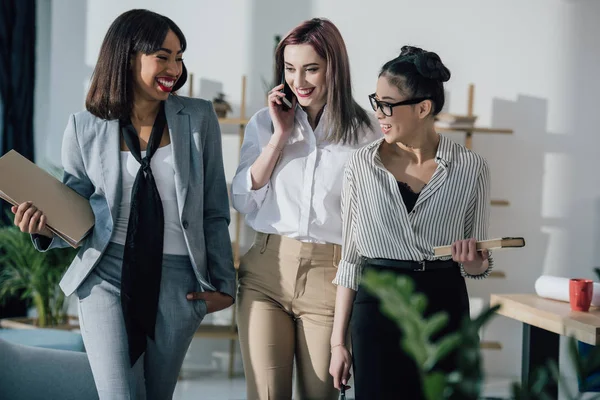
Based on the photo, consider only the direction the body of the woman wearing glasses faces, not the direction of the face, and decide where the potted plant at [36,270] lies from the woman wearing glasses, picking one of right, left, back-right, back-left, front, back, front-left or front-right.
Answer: back-right

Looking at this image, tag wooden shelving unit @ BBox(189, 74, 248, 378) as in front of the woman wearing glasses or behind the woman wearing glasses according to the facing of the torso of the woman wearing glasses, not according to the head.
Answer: behind

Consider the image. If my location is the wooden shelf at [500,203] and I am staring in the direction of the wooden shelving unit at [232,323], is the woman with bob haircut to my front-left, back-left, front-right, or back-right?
front-left

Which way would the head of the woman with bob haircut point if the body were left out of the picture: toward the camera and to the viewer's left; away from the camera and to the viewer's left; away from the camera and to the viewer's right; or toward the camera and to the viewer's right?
toward the camera and to the viewer's right

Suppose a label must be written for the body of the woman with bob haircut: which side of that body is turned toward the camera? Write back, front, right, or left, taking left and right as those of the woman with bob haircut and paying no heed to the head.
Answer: front

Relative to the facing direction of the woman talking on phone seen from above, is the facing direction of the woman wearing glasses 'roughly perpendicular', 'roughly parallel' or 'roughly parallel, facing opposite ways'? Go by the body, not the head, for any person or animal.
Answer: roughly parallel

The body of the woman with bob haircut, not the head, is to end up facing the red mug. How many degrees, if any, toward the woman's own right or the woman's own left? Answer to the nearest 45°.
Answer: approximately 90° to the woman's own left

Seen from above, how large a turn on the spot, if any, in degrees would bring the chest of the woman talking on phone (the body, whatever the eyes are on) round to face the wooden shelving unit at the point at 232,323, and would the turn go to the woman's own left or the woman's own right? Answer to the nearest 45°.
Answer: approximately 180°

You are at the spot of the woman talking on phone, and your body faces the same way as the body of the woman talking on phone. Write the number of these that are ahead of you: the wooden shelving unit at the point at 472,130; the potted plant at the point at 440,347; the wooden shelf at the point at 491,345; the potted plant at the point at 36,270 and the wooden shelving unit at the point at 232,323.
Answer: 1

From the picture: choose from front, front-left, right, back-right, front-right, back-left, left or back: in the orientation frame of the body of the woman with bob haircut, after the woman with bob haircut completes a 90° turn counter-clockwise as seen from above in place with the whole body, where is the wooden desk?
front

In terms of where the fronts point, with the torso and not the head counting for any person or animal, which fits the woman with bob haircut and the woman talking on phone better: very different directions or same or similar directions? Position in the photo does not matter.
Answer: same or similar directions

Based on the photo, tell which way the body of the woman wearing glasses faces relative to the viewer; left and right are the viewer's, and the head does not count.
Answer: facing the viewer

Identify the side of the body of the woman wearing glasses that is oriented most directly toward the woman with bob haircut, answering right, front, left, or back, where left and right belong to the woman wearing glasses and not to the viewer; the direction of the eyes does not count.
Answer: right

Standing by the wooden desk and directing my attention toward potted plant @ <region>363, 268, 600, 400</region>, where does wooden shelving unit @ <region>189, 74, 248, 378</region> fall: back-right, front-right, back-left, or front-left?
back-right

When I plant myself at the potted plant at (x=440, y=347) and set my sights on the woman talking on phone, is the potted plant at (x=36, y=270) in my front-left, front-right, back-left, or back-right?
front-left

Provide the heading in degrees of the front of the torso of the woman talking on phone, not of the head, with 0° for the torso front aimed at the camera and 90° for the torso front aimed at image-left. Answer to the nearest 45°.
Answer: approximately 0°
